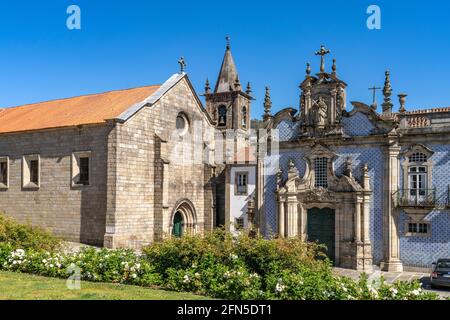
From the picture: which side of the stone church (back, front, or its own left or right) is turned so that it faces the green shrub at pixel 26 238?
right

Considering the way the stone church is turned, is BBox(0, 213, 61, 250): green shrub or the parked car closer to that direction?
the parked car

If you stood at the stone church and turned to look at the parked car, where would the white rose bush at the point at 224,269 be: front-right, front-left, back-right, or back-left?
front-right

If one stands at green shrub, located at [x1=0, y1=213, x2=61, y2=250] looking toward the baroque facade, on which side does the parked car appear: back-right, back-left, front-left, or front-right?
front-right

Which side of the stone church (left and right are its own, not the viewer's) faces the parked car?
front

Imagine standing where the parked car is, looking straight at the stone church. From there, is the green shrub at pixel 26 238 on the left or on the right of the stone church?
left

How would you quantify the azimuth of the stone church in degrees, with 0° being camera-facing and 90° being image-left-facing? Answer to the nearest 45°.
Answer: approximately 315°
